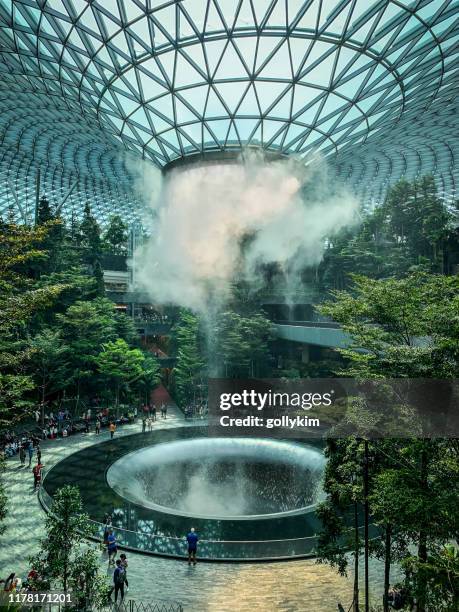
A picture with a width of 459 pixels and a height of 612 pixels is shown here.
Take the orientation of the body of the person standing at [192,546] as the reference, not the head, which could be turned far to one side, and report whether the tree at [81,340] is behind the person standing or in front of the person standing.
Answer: in front

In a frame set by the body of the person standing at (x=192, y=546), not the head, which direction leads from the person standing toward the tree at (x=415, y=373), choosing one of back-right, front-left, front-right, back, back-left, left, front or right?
back-right

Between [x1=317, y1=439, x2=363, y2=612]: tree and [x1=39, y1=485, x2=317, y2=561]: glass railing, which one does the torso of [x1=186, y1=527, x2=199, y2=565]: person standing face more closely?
the glass railing

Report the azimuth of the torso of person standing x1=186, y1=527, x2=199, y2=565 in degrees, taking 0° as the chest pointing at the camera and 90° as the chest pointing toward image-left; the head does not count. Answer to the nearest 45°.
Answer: approximately 180°

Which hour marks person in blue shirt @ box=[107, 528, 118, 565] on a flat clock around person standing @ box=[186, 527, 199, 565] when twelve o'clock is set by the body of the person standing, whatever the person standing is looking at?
The person in blue shirt is roughly at 9 o'clock from the person standing.

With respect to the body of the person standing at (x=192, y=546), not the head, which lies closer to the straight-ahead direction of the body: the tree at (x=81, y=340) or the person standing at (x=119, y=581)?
the tree

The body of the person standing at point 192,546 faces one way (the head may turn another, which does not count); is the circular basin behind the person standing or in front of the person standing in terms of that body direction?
in front

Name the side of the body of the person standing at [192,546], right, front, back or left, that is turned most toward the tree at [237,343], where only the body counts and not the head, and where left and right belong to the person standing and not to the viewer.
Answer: front

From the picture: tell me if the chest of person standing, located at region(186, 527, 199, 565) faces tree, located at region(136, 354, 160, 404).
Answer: yes
